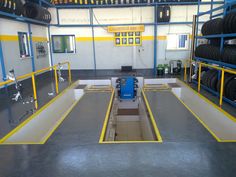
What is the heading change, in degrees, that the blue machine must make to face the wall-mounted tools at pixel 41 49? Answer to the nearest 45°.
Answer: approximately 90° to its right

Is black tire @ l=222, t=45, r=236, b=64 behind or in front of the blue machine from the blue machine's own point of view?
in front

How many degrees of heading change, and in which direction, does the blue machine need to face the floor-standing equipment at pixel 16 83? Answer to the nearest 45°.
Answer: approximately 45° to its right

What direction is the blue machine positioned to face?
toward the camera

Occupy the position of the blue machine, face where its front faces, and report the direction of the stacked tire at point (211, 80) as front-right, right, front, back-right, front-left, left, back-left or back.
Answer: front-left

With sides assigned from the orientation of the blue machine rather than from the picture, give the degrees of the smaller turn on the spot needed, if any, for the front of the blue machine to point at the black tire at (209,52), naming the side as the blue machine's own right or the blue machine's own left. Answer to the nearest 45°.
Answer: approximately 45° to the blue machine's own left

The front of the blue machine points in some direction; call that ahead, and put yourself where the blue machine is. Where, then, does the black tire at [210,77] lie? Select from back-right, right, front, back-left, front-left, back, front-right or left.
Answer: front-left

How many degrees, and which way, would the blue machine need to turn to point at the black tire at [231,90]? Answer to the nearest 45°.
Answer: approximately 45° to its left

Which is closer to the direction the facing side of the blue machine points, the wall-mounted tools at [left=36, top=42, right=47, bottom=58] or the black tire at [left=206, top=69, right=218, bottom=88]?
the black tire
